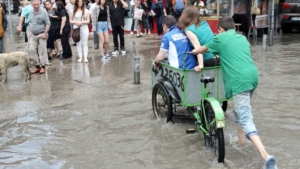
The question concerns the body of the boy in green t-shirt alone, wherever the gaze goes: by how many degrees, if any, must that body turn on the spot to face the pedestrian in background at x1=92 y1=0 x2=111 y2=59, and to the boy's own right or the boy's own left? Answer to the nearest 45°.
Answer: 0° — they already face them

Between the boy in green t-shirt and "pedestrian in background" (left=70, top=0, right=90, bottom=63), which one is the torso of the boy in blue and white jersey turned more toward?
the pedestrian in background

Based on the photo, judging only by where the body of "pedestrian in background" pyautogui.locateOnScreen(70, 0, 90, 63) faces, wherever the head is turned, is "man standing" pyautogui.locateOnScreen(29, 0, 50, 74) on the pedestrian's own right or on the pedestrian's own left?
on the pedestrian's own right

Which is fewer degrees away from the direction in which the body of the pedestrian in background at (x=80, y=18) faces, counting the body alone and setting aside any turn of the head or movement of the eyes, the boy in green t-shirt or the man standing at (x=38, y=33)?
the boy in green t-shirt

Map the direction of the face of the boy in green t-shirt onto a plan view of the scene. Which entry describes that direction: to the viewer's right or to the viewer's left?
to the viewer's left

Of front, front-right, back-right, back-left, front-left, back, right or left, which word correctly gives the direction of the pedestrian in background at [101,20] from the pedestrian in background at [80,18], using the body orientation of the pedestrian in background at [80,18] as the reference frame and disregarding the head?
back-left

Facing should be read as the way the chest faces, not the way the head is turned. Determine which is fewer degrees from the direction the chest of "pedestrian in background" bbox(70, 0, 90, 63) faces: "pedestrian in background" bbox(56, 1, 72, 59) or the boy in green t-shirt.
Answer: the boy in green t-shirt

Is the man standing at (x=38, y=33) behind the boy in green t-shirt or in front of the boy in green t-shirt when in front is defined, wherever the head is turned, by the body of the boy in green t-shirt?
in front

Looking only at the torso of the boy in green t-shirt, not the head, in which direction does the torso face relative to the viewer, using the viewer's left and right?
facing away from the viewer and to the left of the viewer

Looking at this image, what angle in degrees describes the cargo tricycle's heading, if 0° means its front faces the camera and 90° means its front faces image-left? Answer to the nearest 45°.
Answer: approximately 135°

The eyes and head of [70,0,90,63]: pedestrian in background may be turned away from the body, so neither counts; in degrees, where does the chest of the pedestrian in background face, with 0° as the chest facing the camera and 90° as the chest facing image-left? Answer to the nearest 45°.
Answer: approximately 0°

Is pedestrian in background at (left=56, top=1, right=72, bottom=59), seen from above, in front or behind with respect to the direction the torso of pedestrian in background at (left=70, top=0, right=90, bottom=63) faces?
behind

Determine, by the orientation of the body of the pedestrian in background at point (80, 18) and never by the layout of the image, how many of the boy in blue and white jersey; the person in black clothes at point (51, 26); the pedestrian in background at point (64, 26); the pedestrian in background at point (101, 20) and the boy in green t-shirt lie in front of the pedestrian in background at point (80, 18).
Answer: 2

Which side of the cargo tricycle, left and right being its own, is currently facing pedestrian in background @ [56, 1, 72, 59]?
front

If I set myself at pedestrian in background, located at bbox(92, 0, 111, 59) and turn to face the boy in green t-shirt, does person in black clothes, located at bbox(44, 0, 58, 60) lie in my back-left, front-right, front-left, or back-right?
back-right

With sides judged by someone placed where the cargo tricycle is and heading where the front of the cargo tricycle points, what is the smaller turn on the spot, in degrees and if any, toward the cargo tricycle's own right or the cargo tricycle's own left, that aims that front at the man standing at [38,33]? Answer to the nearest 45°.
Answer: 0° — it already faces them
